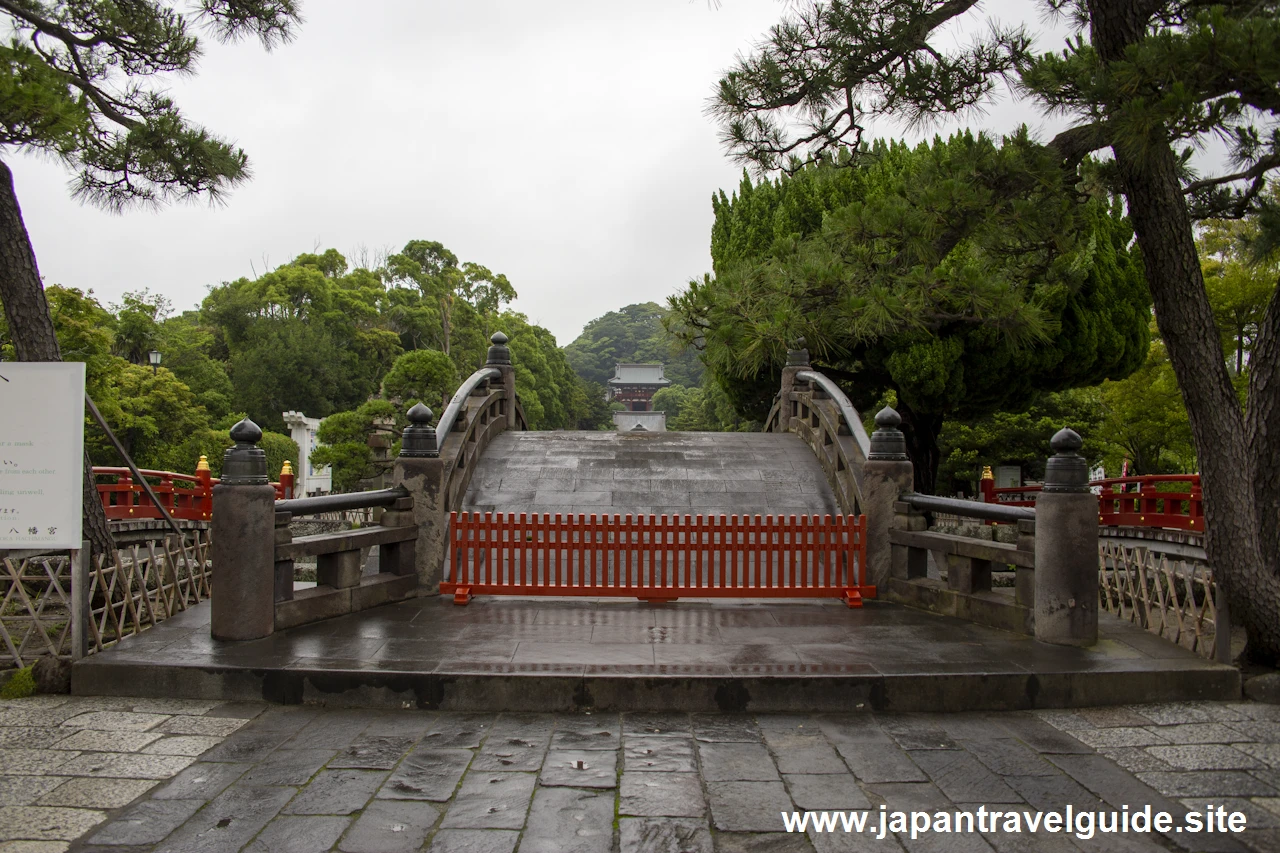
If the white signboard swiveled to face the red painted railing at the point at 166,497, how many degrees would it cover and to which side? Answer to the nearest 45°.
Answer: approximately 180°

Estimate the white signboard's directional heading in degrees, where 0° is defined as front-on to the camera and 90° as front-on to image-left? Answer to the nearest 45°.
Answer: approximately 0°

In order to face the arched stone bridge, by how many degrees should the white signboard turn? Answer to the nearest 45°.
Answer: approximately 90° to its left

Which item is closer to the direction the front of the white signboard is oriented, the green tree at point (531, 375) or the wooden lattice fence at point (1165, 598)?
the wooden lattice fence

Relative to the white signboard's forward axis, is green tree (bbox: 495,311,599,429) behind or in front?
behind

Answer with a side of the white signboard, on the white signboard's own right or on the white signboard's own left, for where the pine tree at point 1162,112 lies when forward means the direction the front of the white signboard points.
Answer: on the white signboard's own left

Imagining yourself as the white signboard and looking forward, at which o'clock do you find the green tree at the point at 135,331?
The green tree is roughly at 6 o'clock from the white signboard.

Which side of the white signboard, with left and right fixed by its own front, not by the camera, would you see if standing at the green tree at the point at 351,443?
back

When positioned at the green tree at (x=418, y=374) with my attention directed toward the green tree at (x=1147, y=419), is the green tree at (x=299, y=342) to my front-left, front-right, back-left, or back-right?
back-left

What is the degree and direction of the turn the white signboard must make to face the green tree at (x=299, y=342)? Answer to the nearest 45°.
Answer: approximately 180°
